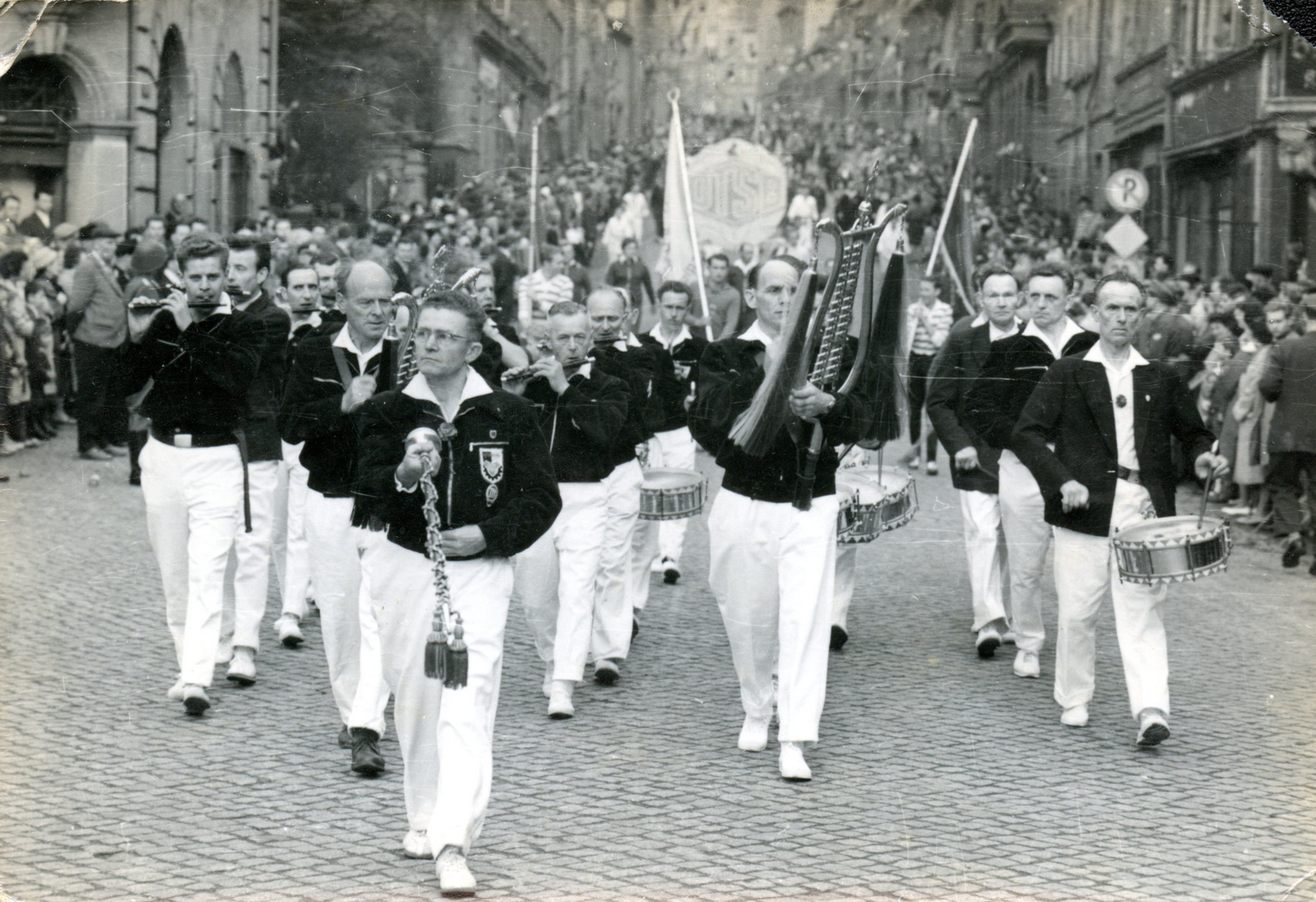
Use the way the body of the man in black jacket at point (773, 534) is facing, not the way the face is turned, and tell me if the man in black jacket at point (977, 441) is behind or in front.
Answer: behind

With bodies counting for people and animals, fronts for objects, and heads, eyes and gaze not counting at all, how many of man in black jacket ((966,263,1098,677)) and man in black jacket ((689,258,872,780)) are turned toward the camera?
2

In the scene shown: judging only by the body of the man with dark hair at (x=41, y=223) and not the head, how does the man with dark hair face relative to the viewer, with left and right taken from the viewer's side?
facing the viewer and to the right of the viewer

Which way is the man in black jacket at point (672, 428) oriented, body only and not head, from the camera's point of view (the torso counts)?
toward the camera

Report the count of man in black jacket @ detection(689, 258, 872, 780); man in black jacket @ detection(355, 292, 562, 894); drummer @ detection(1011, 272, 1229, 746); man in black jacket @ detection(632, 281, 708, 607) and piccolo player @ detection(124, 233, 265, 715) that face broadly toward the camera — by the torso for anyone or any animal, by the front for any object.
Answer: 5

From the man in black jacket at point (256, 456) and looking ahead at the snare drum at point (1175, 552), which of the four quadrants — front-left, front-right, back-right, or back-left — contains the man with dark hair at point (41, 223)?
back-left

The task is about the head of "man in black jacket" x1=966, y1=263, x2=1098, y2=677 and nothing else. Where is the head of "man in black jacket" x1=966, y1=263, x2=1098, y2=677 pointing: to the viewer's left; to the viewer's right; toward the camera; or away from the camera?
toward the camera

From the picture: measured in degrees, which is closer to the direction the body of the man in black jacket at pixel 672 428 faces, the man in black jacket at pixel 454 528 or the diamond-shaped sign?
the man in black jacket

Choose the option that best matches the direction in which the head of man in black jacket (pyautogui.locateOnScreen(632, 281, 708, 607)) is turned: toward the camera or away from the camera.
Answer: toward the camera

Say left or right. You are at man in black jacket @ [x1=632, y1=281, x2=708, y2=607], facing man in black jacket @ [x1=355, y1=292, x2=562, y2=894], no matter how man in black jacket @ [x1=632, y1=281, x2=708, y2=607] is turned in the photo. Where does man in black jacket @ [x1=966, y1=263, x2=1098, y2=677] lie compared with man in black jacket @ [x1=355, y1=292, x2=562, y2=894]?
left

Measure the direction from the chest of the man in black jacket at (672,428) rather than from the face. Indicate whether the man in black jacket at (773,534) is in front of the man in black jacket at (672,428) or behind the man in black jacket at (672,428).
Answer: in front

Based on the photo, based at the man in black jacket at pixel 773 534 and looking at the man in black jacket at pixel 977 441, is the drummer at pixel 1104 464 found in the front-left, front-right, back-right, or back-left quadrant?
front-right

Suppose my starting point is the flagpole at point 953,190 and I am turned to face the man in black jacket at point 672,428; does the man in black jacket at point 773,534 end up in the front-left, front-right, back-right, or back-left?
front-left

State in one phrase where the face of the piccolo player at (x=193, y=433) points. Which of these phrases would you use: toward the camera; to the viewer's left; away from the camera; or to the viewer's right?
toward the camera

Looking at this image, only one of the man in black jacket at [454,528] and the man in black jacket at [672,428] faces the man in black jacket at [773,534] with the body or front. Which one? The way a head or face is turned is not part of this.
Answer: the man in black jacket at [672,428]

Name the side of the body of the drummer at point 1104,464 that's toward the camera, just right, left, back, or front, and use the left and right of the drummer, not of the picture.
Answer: front

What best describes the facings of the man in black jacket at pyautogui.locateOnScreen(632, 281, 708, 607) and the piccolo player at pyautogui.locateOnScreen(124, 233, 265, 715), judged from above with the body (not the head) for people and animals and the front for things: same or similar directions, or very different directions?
same or similar directions

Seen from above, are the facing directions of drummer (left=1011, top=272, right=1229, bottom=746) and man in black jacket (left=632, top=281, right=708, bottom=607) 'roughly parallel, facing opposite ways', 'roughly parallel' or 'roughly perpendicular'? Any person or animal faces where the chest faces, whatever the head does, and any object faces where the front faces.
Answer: roughly parallel

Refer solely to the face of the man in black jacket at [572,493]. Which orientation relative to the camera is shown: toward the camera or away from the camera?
toward the camera

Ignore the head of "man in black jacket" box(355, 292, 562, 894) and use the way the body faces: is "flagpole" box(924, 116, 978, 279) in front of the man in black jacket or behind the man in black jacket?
behind

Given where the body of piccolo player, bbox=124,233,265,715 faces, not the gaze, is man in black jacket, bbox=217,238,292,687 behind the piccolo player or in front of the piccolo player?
behind
